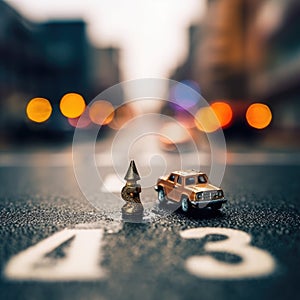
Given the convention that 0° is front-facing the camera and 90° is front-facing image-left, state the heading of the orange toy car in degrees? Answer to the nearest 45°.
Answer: approximately 315°
